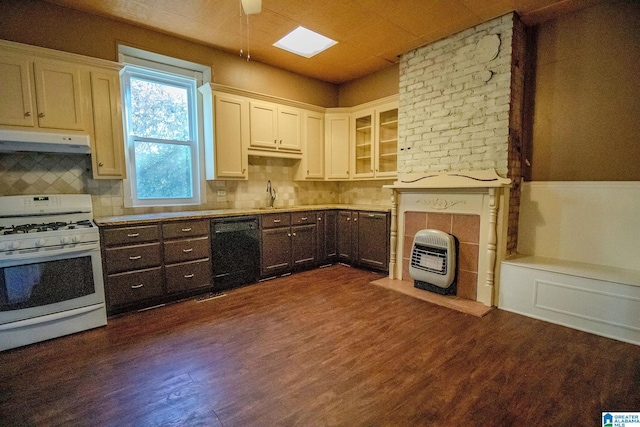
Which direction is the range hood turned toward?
toward the camera

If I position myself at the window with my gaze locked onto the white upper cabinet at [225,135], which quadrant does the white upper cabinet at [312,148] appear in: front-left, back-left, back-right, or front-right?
front-left

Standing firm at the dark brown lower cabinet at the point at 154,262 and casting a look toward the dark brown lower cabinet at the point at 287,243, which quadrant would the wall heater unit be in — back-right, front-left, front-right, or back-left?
front-right

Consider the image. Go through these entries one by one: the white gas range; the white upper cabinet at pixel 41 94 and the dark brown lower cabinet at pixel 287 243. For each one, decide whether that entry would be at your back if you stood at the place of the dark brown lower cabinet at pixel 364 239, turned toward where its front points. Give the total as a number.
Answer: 0

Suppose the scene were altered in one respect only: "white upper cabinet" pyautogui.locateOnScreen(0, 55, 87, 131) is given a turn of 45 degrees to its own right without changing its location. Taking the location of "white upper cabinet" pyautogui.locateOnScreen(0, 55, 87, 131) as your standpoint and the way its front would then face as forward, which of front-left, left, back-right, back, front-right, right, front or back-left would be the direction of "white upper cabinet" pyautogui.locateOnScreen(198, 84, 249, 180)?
back-left

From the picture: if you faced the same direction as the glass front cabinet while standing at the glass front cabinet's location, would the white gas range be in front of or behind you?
in front

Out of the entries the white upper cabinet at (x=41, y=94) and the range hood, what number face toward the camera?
2

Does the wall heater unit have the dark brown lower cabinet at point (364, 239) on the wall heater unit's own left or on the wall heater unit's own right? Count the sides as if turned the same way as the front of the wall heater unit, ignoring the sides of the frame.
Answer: on the wall heater unit's own right

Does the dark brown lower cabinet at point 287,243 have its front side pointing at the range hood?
no

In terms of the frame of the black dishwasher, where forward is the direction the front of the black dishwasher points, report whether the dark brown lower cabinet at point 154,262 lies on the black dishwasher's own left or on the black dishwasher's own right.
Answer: on the black dishwasher's own right

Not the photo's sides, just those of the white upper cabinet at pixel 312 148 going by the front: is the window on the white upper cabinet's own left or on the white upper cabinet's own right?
on the white upper cabinet's own right

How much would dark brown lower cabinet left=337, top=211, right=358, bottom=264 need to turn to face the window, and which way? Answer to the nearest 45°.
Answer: approximately 45° to its right

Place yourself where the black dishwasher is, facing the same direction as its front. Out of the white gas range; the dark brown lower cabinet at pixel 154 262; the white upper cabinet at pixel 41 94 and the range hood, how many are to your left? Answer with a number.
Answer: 0

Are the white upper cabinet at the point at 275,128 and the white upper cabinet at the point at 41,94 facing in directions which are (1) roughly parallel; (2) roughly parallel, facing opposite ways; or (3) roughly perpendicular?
roughly parallel

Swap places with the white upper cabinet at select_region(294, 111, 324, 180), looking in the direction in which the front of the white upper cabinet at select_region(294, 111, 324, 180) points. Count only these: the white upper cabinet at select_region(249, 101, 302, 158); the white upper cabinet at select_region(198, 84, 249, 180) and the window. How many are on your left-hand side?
0
